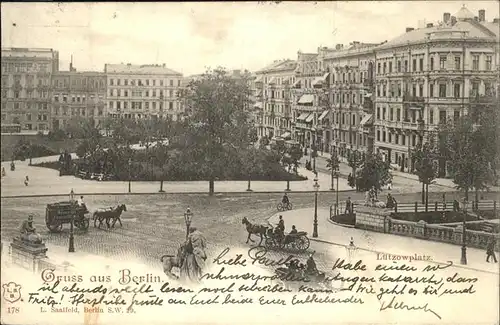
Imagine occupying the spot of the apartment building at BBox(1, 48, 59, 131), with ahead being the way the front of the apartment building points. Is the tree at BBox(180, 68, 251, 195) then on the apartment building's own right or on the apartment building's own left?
on the apartment building's own left

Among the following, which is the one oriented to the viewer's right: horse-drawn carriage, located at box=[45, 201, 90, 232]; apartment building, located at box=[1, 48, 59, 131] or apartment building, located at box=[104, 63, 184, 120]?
the horse-drawn carriage

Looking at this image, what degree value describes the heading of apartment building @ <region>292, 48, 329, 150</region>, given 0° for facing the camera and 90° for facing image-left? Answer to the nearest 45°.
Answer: approximately 45°

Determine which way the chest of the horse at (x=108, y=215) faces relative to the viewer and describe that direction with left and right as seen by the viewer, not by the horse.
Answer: facing to the right of the viewer

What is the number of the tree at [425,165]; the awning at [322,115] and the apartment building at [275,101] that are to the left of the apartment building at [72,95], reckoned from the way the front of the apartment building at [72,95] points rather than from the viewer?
3

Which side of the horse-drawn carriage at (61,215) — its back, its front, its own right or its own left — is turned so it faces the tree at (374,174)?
front

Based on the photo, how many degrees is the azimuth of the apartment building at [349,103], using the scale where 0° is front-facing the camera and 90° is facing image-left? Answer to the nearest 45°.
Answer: approximately 45°

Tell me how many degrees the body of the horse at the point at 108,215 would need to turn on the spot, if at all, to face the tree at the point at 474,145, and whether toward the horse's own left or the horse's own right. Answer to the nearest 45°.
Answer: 0° — it already faces it

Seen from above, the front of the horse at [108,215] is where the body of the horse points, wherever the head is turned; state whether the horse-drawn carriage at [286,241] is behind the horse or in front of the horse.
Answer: in front

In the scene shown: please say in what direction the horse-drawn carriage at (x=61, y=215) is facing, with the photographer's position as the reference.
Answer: facing to the right of the viewer

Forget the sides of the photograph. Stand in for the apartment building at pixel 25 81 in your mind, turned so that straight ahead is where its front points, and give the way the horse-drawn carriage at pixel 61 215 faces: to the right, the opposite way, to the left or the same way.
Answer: to the left

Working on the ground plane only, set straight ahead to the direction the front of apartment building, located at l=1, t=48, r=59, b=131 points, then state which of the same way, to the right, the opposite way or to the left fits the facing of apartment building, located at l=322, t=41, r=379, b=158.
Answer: to the right
